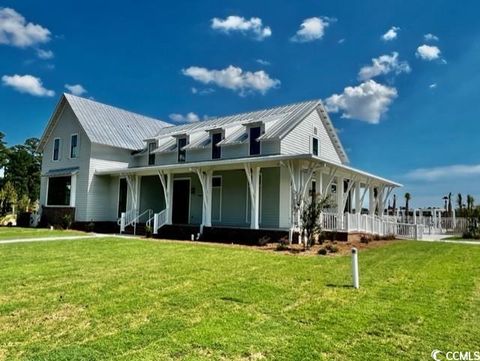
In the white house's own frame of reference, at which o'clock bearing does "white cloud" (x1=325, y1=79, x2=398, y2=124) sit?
The white cloud is roughly at 7 o'clock from the white house.

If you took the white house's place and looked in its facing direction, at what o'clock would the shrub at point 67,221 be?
The shrub is roughly at 2 o'clock from the white house.

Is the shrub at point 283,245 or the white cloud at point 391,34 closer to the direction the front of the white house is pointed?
the shrub

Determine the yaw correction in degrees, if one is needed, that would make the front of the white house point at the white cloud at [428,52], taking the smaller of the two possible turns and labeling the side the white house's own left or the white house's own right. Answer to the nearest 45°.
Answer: approximately 135° to the white house's own left

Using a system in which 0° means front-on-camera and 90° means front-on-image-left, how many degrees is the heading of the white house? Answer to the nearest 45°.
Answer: approximately 45°
